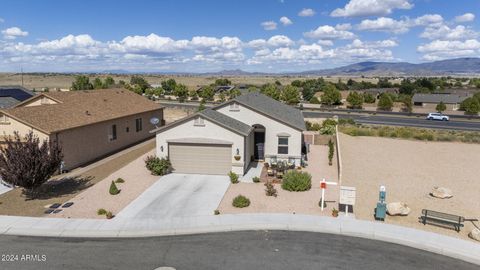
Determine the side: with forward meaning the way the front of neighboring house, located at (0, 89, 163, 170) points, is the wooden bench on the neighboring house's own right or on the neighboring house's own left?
on the neighboring house's own left

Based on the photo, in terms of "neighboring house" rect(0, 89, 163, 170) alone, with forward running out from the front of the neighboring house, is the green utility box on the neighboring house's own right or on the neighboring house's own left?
on the neighboring house's own left

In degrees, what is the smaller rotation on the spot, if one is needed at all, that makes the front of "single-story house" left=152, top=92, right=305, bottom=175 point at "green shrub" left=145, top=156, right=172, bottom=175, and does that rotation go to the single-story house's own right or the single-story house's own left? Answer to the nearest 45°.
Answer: approximately 90° to the single-story house's own right
